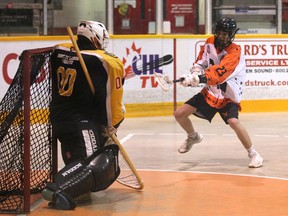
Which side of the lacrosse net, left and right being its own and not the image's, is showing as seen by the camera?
right

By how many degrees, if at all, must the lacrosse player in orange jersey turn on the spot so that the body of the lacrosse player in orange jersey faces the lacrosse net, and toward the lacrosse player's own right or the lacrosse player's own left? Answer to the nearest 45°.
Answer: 0° — they already face it

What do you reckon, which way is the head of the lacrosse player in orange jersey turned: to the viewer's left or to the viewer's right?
to the viewer's left

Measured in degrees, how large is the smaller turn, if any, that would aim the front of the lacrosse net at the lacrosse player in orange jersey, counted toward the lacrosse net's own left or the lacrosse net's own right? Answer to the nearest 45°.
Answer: approximately 45° to the lacrosse net's own left

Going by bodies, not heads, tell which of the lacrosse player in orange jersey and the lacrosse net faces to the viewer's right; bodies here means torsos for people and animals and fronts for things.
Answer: the lacrosse net

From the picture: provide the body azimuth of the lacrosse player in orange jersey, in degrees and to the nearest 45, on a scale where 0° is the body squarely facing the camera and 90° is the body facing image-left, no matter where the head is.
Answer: approximately 45°

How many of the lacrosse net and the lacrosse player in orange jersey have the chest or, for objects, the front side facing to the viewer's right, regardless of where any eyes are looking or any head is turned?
1
